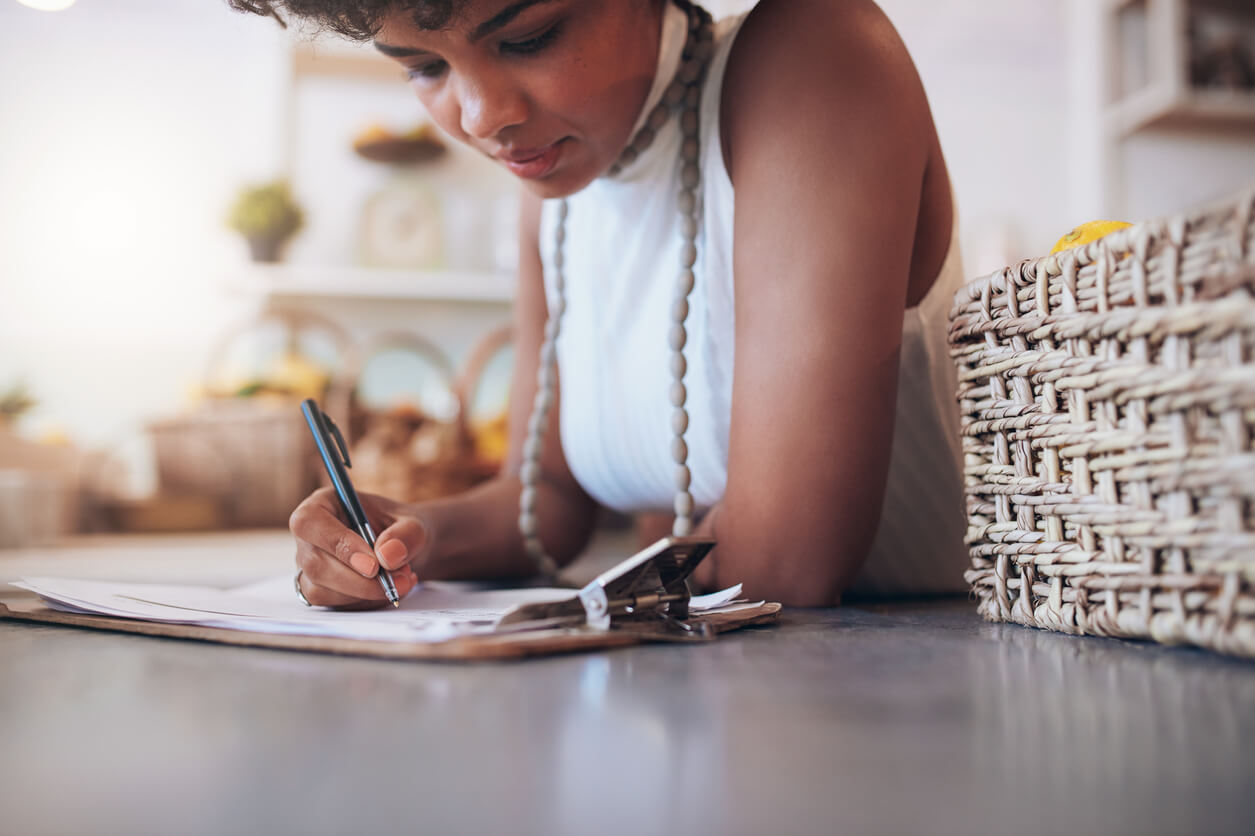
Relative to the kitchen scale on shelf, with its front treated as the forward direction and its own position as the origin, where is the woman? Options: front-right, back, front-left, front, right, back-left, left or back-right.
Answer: front

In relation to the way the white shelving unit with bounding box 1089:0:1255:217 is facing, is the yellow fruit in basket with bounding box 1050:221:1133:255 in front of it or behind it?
in front

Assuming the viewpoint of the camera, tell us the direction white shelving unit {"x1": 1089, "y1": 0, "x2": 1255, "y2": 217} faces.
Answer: facing the viewer

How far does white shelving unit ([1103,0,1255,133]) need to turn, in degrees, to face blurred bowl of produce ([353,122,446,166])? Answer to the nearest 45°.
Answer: approximately 90° to its right

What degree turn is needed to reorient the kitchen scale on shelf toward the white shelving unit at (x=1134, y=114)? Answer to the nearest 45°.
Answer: approximately 90° to its left

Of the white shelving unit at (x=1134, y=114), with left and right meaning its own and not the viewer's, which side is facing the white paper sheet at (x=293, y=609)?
front

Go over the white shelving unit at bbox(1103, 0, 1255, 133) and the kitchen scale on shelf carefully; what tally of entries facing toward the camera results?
2

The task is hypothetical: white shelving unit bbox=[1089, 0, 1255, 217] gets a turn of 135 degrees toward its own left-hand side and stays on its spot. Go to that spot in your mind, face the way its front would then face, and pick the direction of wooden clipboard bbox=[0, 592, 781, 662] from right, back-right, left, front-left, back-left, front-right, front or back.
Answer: back-right

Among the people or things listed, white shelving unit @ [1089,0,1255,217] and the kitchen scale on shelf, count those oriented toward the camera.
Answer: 2

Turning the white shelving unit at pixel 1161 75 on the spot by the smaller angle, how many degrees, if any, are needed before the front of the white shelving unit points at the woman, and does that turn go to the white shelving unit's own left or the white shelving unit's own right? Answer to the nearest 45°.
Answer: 0° — it already faces them

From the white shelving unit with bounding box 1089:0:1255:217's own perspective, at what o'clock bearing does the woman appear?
The woman is roughly at 12 o'clock from the white shelving unit.

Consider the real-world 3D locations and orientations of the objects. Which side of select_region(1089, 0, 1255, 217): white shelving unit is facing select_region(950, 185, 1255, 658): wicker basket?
front

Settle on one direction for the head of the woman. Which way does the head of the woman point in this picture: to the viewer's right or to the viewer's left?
to the viewer's left

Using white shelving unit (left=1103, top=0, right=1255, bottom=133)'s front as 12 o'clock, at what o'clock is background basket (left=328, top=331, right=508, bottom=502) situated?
The background basket is roughly at 2 o'clock from the white shelving unit.

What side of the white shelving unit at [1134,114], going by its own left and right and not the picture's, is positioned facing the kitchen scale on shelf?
right
